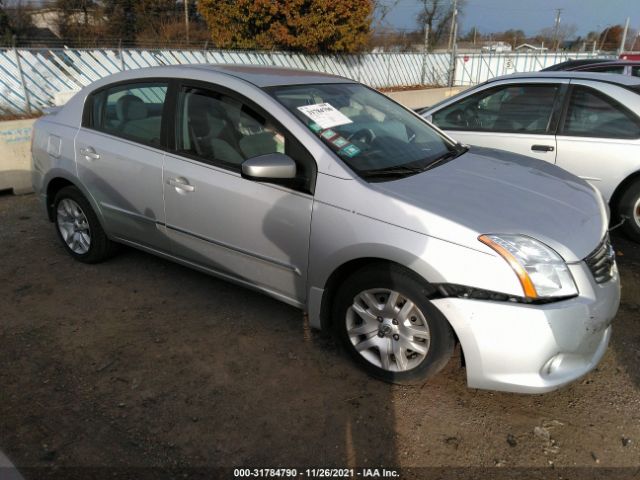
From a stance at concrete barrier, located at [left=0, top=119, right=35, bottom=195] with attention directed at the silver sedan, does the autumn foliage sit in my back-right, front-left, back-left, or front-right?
back-left

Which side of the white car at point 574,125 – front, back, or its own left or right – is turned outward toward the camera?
left

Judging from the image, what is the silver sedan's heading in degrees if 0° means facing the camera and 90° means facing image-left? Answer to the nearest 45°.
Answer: approximately 315°

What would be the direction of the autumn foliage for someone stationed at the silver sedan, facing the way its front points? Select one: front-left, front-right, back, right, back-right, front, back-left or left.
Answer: back-left

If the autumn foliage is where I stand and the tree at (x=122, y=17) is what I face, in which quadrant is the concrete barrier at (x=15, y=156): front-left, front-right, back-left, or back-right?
back-left

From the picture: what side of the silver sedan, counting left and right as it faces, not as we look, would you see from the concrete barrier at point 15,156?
back

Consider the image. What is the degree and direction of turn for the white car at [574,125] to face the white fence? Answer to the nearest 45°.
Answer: approximately 45° to its right

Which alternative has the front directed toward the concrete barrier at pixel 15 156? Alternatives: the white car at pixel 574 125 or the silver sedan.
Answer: the white car

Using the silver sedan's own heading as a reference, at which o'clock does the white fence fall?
The white fence is roughly at 7 o'clock from the silver sedan.

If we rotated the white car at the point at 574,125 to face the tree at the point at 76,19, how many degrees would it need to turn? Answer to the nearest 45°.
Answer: approximately 45° to its right

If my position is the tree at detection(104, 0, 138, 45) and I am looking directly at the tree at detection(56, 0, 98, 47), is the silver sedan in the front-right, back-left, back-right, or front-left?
back-left

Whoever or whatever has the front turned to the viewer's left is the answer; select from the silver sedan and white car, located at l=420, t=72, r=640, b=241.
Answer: the white car
